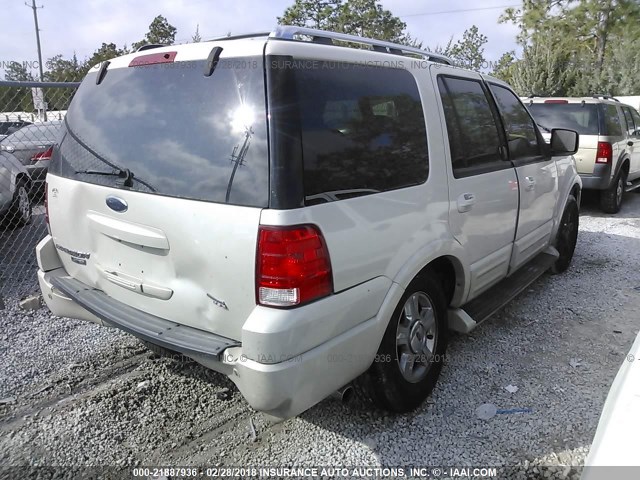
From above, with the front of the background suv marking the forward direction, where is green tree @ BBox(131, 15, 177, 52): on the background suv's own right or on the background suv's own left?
on the background suv's own left

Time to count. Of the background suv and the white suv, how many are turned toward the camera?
0

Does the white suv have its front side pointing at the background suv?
yes

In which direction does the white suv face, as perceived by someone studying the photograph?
facing away from the viewer and to the right of the viewer

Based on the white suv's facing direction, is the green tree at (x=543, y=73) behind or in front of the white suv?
in front

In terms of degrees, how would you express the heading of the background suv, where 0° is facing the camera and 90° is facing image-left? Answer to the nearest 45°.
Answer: approximately 225°

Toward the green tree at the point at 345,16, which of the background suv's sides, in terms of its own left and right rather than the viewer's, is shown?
left

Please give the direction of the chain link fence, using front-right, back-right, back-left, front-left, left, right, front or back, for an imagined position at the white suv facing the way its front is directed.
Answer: left

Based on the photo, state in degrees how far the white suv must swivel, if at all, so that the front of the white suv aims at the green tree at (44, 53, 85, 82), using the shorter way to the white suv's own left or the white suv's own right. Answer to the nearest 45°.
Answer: approximately 90° to the white suv's own left

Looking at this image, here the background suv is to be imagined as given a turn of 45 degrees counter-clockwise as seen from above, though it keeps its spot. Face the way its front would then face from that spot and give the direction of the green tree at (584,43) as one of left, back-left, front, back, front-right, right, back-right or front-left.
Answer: front
